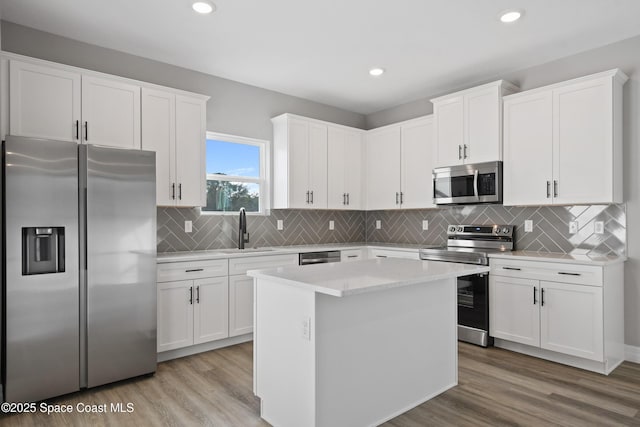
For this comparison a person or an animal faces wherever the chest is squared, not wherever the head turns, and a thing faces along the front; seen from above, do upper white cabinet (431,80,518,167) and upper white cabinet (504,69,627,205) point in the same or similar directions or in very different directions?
same or similar directions

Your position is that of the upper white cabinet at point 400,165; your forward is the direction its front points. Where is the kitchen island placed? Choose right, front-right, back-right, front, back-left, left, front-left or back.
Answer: front-left

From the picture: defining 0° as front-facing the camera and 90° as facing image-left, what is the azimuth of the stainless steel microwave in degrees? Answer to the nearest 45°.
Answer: approximately 45°

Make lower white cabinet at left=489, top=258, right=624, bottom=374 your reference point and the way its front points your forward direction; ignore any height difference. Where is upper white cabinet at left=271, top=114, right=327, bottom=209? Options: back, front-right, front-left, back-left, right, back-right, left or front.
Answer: front-right

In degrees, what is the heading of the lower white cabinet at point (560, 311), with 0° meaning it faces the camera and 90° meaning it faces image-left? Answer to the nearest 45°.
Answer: approximately 45°

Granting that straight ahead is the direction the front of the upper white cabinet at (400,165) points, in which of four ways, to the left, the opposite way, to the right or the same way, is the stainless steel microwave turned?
the same way

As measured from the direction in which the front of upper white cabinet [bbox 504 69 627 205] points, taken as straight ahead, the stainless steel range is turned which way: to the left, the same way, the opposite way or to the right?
the same way

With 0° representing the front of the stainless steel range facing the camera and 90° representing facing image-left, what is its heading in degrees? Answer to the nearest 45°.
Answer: approximately 45°

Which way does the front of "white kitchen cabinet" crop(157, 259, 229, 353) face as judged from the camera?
facing the viewer and to the right of the viewer

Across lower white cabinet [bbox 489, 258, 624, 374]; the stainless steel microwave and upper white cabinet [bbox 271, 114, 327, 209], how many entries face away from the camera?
0

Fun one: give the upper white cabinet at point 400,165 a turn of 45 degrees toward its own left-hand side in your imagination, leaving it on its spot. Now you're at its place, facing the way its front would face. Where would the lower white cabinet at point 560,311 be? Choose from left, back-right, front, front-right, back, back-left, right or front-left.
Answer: front-left

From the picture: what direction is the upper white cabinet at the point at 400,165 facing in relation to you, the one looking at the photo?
facing the viewer and to the left of the viewer

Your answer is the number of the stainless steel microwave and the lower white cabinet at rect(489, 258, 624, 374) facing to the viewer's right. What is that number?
0
